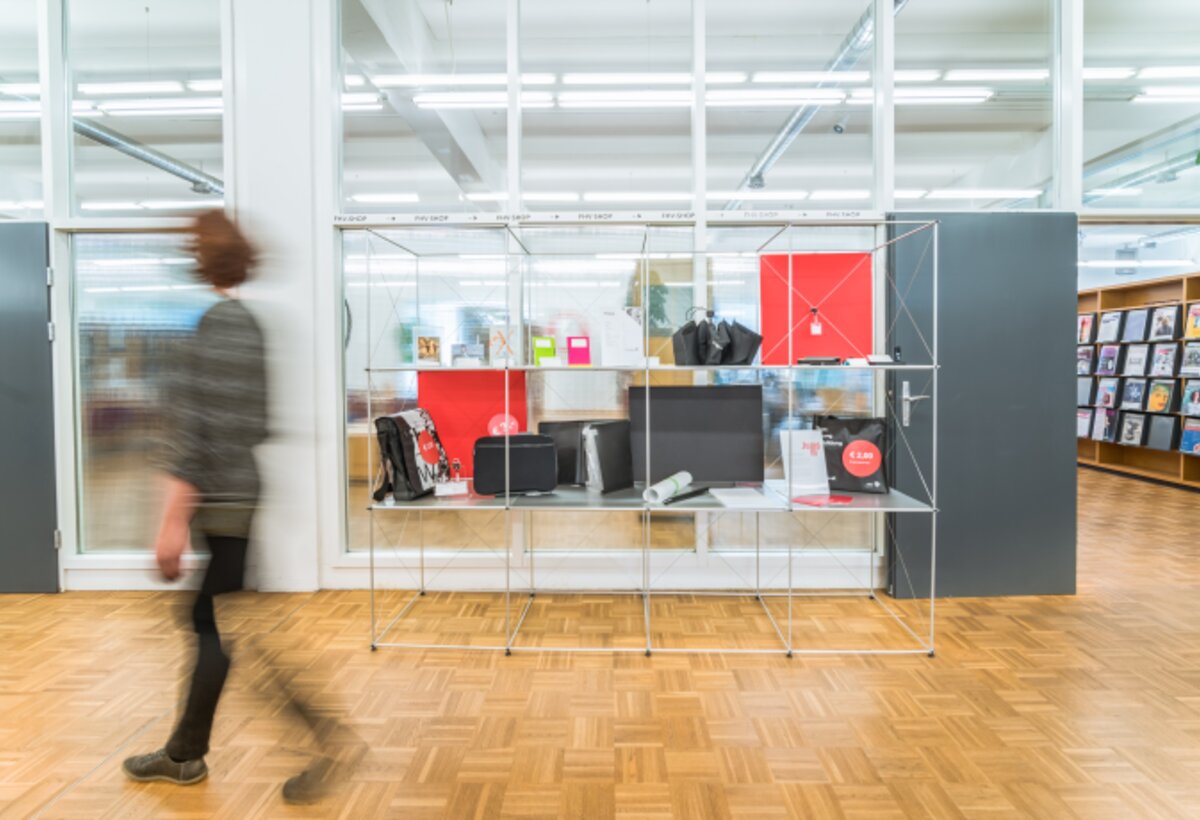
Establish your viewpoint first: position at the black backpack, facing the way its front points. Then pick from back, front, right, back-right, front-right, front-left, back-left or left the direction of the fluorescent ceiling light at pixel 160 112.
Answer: back

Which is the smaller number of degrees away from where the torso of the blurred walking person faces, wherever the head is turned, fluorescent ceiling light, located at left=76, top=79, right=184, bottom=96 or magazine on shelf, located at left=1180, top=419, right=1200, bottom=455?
the fluorescent ceiling light

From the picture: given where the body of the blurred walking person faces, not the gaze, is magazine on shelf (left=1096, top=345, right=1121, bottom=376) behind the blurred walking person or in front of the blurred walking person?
behind

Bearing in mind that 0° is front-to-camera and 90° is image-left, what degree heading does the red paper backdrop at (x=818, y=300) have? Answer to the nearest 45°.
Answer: approximately 0°

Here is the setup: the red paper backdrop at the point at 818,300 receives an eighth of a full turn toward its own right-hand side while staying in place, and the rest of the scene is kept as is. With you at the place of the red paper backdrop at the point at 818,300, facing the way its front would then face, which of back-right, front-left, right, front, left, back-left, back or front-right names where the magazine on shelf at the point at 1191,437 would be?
back

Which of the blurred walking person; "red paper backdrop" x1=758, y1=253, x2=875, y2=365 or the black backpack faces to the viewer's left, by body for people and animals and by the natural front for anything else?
the blurred walking person

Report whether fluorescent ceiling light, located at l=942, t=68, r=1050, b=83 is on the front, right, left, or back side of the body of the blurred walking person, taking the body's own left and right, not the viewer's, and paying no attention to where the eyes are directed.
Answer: back

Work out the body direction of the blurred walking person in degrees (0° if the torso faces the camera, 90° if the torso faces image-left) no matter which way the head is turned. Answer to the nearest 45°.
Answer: approximately 90°

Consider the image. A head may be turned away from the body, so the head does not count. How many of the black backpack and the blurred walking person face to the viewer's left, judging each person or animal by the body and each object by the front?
1

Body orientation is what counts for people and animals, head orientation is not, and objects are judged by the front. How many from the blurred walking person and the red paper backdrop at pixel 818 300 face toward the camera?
1

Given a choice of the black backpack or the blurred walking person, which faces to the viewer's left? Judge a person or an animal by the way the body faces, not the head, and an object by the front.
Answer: the blurred walking person
